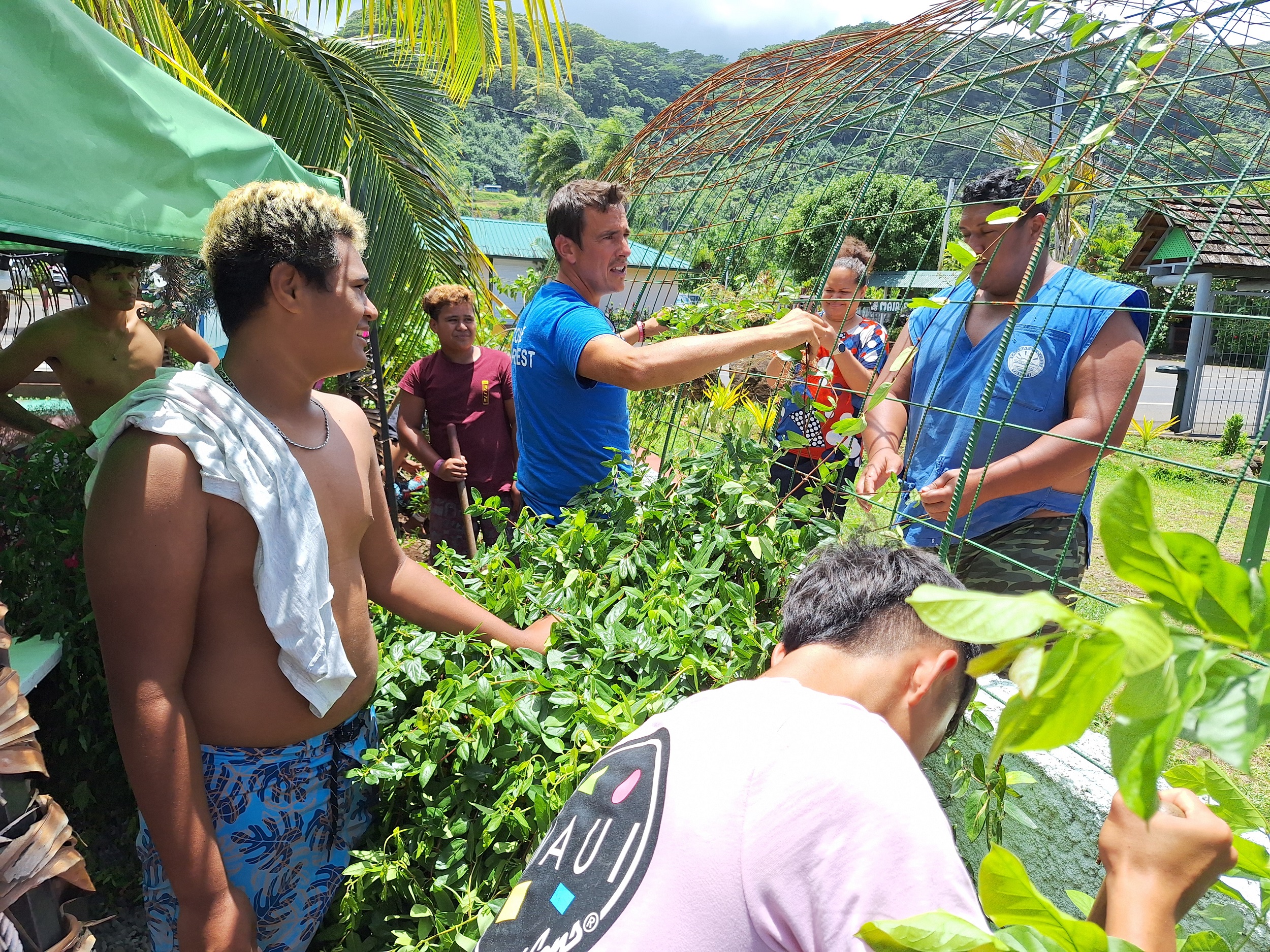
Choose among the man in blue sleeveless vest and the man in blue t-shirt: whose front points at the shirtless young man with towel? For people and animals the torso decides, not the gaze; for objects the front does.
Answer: the man in blue sleeveless vest

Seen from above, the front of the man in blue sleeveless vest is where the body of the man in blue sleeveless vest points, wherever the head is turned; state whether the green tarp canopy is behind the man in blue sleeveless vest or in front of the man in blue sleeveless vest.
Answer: in front

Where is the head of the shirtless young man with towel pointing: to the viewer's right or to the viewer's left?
to the viewer's right

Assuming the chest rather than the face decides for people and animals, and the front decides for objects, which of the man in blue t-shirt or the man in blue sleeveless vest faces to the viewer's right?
the man in blue t-shirt

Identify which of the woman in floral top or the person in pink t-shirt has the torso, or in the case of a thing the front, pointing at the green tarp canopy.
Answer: the woman in floral top

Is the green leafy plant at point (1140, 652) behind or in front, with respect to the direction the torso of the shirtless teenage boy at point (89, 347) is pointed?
in front

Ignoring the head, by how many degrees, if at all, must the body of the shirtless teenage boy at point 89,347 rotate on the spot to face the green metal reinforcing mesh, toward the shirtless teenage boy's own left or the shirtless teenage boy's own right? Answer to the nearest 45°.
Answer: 0° — they already face it

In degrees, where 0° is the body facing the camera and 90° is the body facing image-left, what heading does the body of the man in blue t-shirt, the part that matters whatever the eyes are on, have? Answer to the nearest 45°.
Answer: approximately 270°

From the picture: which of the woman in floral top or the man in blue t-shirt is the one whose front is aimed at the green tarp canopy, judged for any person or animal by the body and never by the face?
the woman in floral top

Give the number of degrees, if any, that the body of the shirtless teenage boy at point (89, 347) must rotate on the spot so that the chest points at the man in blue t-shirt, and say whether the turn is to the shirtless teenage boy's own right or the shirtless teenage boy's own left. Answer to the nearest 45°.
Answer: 0° — they already face them

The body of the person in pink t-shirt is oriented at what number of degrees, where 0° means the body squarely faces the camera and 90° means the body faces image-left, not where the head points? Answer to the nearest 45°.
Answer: approximately 225°

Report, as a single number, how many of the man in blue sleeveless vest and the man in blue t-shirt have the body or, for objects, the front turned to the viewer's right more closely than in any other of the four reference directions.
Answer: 1

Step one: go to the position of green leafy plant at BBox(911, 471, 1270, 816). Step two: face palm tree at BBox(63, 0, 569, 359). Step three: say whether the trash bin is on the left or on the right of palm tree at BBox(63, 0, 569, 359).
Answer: right

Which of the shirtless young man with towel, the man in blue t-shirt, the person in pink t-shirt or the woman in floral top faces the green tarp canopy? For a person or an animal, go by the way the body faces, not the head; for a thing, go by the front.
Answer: the woman in floral top

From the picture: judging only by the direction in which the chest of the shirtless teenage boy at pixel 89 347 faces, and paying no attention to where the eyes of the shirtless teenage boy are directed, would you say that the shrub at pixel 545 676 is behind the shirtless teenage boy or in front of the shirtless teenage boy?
in front
